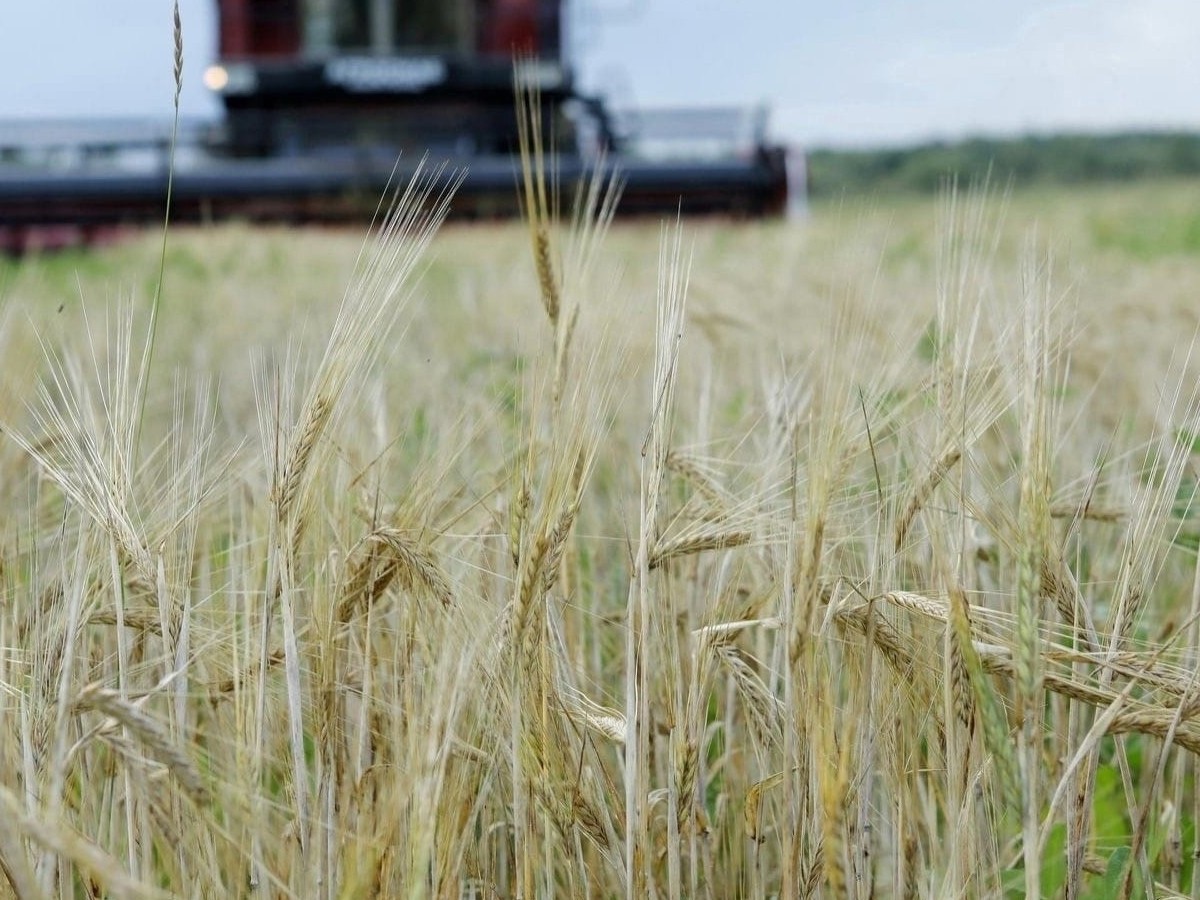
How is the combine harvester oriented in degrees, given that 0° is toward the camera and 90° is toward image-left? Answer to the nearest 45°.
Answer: approximately 0°
